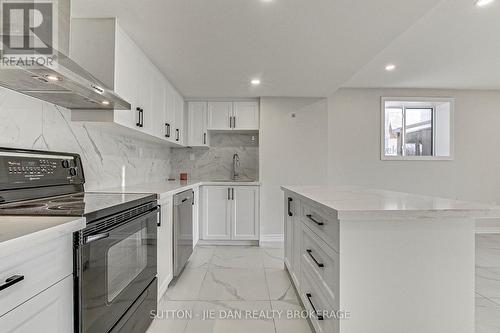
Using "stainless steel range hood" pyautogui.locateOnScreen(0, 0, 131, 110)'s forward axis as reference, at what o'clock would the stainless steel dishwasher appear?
The stainless steel dishwasher is roughly at 9 o'clock from the stainless steel range hood.

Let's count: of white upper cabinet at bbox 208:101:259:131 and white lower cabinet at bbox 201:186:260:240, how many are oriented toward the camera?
2

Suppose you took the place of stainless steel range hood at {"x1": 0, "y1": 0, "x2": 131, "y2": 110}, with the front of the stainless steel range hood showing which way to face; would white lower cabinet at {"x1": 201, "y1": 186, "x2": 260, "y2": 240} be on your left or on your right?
on your left

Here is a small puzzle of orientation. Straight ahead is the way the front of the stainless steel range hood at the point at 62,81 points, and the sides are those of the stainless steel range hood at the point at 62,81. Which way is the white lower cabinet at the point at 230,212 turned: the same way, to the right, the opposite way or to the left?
to the right

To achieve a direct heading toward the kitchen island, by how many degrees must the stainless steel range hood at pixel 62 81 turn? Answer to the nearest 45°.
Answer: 0° — it already faces it

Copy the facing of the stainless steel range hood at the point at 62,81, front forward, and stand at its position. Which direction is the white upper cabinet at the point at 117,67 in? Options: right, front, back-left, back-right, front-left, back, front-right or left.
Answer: left

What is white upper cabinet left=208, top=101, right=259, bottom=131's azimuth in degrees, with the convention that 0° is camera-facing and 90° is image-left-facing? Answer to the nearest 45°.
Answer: approximately 0°

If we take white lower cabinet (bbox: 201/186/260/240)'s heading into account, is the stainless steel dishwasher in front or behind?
in front

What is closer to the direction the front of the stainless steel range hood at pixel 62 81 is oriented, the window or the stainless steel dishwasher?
the window

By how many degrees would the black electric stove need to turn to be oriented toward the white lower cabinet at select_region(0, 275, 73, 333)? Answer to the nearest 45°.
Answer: approximately 45° to its right

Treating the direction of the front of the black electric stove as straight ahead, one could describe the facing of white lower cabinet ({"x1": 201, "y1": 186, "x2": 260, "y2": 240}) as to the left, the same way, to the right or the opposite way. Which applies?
to the right

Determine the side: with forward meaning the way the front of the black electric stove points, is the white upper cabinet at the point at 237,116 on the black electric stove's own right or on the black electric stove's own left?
on the black electric stove's own left
